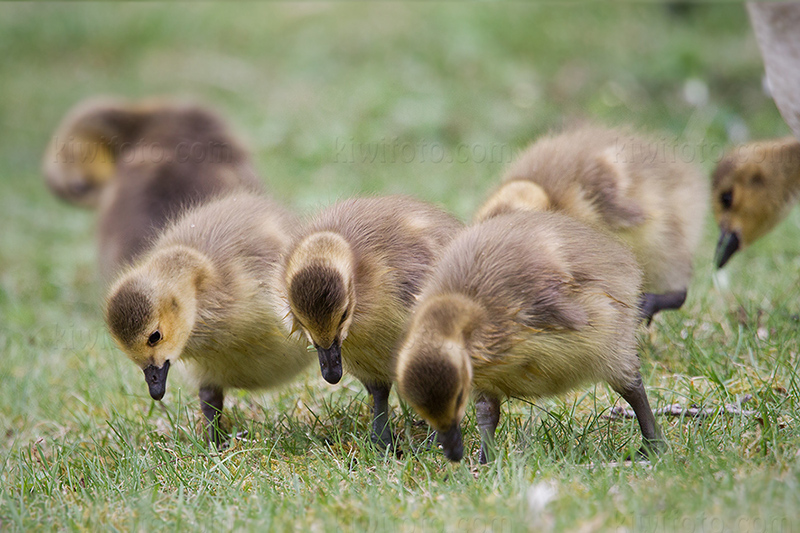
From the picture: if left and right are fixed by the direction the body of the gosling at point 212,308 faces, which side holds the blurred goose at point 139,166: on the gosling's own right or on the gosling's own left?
on the gosling's own right

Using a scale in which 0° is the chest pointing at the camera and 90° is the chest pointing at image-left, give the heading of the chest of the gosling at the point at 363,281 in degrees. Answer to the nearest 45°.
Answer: approximately 45°

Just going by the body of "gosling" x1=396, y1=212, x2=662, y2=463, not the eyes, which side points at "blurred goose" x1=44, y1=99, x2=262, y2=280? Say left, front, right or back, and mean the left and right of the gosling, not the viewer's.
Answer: right

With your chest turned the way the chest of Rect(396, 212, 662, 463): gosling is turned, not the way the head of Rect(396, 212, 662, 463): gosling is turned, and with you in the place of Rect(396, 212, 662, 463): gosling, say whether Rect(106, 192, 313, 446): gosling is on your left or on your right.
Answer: on your right

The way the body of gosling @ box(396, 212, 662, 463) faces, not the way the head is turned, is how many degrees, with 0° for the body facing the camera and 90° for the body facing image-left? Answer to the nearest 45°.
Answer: approximately 45°

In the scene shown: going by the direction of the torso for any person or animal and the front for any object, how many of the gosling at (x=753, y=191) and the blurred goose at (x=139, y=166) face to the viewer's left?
2

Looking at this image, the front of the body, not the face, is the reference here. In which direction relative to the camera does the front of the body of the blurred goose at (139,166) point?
to the viewer's left

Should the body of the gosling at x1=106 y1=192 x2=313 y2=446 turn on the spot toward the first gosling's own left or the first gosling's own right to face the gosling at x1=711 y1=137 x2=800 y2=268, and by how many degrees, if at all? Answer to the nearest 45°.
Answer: approximately 135° to the first gosling's own left

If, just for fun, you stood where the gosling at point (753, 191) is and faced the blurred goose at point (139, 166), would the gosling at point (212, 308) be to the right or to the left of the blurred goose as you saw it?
left

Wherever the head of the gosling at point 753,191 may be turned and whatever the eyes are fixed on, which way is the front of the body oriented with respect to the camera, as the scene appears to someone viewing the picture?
to the viewer's left
